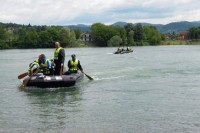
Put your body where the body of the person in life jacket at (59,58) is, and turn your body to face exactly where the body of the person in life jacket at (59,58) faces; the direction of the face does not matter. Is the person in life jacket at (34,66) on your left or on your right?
on your right
